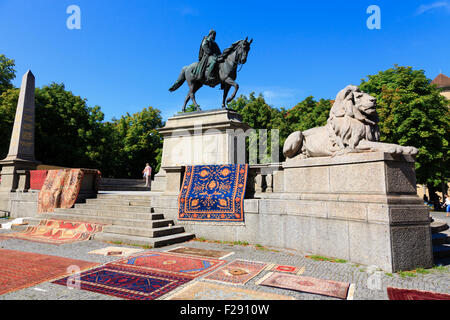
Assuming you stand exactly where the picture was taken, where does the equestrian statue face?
facing the viewer and to the right of the viewer

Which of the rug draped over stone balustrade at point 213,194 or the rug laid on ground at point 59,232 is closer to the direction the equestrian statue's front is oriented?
the rug draped over stone balustrade

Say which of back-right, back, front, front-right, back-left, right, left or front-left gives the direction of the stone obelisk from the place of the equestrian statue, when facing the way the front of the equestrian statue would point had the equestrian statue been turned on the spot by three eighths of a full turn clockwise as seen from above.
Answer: front

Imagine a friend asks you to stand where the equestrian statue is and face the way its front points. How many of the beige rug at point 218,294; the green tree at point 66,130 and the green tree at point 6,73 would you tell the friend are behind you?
2

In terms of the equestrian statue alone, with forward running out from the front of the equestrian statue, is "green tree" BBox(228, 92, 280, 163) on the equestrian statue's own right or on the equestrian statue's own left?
on the equestrian statue's own left

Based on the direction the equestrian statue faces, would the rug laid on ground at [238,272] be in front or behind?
in front

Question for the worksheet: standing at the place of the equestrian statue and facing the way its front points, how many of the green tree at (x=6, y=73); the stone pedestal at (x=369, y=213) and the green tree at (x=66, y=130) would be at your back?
2

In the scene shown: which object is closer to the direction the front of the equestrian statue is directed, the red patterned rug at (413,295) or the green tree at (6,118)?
the red patterned rug

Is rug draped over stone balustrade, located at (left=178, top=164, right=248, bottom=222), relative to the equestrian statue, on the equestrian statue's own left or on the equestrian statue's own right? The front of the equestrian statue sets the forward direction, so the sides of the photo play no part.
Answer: on the equestrian statue's own right

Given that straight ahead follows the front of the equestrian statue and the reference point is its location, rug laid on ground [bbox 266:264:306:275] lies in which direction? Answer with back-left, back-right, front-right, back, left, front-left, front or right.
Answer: front-right

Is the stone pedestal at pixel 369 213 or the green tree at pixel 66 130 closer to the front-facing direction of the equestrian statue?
the stone pedestal

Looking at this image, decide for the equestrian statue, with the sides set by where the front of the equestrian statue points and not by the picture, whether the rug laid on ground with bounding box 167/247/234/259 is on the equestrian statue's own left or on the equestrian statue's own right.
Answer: on the equestrian statue's own right

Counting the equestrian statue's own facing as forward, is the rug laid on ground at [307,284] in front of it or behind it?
in front

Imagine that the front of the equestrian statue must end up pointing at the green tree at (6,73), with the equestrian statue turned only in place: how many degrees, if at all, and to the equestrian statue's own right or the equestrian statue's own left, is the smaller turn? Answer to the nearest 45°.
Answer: approximately 180°
